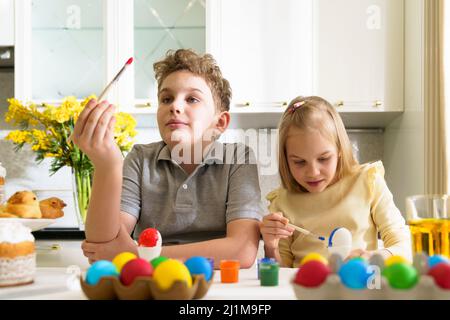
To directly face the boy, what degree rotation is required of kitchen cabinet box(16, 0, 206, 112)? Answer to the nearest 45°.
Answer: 0° — it already faces them

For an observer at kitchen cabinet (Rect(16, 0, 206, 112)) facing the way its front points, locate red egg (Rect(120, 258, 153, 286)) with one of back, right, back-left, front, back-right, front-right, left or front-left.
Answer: front

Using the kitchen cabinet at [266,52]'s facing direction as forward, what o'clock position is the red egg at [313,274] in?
The red egg is roughly at 12 o'clock from the kitchen cabinet.

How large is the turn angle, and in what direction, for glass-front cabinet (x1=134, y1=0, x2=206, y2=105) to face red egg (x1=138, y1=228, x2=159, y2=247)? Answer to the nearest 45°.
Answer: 0° — it already faces it

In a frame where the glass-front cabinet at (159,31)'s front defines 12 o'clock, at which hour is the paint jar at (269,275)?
The paint jar is roughly at 12 o'clock from the glass-front cabinet.

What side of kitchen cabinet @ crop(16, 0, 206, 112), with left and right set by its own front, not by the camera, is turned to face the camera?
front

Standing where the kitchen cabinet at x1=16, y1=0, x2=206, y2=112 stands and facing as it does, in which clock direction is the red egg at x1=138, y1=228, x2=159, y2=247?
The red egg is roughly at 12 o'clock from the kitchen cabinet.

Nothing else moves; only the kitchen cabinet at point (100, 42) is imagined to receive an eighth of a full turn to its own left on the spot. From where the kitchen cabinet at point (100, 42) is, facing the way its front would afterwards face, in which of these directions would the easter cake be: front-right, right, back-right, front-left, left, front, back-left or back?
front-right

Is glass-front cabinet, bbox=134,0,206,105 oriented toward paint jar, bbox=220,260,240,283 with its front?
yes

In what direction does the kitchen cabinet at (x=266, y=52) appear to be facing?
toward the camera

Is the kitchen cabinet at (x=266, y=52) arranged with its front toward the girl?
yes

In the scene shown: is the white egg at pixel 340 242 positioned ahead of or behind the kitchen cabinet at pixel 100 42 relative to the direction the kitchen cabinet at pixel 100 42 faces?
ahead

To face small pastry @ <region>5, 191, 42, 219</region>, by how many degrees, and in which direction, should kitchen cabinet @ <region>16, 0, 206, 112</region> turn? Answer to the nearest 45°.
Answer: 0° — it already faces it

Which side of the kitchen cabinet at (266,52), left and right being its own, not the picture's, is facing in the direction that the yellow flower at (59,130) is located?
right

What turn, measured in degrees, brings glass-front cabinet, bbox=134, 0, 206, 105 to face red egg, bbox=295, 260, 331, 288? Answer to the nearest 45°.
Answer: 0° — it already faces it
